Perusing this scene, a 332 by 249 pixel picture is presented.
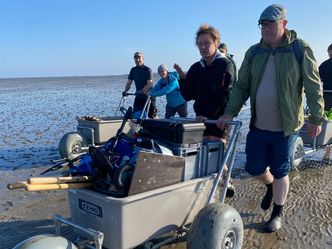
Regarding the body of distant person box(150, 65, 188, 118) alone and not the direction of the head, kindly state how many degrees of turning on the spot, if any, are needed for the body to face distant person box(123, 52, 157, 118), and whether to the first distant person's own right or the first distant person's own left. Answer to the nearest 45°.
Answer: approximately 90° to the first distant person's own right

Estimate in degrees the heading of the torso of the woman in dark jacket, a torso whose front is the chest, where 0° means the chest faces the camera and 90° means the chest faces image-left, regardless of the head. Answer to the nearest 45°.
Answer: approximately 45°

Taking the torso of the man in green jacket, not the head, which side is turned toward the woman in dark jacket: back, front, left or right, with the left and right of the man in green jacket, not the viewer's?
right

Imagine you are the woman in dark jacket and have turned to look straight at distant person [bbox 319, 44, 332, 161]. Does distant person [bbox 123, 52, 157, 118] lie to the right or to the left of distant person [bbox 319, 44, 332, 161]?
left

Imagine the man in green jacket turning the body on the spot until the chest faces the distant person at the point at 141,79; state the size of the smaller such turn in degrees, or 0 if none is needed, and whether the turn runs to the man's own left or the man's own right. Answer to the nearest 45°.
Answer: approximately 90° to the man's own right

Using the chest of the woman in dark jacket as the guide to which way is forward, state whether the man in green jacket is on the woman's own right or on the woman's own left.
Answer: on the woman's own left

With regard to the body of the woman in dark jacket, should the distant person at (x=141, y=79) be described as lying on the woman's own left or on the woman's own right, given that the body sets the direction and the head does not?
on the woman's own right

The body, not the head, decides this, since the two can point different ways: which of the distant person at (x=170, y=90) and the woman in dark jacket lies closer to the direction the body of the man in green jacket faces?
the woman in dark jacket

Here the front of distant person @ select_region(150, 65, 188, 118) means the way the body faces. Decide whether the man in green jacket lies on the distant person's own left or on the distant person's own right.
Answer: on the distant person's own left
